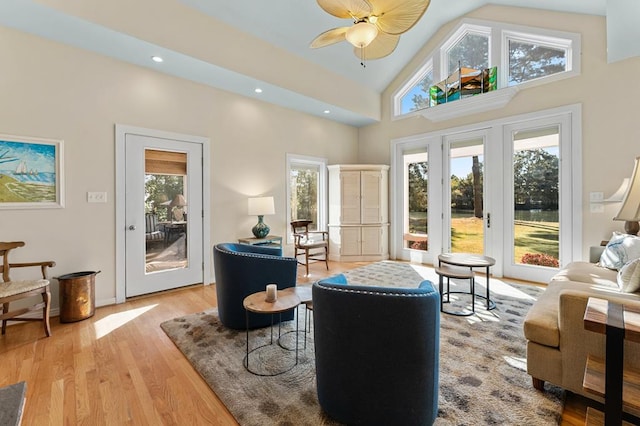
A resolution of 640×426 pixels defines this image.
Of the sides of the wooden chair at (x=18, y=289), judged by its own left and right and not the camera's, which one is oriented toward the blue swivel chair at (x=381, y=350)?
front

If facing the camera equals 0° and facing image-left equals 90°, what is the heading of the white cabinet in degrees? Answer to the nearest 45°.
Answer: approximately 0°

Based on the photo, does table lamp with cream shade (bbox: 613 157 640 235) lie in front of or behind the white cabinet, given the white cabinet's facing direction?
in front

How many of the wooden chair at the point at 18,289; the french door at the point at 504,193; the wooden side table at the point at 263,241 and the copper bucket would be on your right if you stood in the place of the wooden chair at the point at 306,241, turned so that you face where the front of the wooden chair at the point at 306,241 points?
3

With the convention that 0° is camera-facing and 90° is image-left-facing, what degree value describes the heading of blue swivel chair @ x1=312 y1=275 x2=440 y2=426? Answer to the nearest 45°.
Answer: approximately 180°

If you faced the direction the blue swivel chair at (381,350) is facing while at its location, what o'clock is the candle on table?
The candle on table is roughly at 10 o'clock from the blue swivel chair.

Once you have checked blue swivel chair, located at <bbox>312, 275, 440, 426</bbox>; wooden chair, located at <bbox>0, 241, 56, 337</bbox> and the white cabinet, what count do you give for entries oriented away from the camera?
1

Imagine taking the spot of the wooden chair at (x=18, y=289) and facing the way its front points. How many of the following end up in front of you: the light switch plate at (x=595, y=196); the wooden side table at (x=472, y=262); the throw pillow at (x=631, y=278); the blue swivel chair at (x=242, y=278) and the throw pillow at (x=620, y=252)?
5

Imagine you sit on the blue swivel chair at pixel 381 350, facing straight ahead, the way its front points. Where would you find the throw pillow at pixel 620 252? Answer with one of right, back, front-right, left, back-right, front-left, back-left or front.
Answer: front-right

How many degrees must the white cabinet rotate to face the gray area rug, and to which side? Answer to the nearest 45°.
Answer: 0° — it already faces it

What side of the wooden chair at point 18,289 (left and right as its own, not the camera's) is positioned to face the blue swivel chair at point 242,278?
front

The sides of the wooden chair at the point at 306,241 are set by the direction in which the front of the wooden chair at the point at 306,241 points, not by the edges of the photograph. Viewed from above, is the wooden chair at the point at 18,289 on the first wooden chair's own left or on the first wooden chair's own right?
on the first wooden chair's own right

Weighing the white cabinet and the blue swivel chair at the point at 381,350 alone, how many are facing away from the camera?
1

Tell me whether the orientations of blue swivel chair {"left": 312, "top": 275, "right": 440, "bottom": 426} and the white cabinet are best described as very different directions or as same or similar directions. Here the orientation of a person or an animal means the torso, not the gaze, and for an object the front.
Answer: very different directions

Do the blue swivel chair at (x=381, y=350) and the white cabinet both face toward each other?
yes
